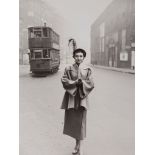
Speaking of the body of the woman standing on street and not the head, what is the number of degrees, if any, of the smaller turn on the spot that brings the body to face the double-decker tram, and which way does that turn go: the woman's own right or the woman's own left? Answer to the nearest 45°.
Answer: approximately 135° to the woman's own right

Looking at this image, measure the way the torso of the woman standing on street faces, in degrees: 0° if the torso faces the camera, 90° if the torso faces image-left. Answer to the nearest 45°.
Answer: approximately 0°
